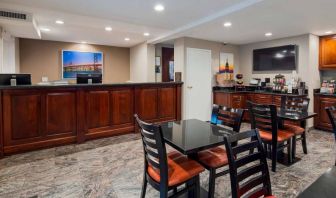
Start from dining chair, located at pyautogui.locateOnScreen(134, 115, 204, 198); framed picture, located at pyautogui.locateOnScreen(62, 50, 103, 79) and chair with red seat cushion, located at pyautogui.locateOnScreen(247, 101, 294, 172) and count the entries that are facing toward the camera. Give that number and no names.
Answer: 1

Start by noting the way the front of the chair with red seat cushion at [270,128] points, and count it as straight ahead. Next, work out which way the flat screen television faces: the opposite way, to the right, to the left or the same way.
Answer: the opposite way

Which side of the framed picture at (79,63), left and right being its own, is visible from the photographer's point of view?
front

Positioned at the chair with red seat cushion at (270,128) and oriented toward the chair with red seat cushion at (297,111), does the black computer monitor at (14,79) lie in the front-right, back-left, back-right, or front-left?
back-left

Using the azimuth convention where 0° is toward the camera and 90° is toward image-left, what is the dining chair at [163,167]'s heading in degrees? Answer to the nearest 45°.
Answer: approximately 225°

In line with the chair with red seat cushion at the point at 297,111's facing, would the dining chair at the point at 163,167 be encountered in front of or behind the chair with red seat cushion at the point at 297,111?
in front

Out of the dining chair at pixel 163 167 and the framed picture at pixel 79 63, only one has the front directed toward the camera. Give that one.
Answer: the framed picture

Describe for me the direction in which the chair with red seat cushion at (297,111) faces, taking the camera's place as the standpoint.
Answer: facing the viewer and to the left of the viewer

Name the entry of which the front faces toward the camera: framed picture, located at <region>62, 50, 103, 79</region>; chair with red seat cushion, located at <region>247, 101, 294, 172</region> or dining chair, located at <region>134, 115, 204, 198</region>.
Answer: the framed picture

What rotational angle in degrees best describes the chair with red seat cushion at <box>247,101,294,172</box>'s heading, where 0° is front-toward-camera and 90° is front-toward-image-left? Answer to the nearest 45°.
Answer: approximately 225°

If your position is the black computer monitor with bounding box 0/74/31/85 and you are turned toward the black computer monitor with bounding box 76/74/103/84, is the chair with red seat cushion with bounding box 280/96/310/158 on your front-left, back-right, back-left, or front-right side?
front-right

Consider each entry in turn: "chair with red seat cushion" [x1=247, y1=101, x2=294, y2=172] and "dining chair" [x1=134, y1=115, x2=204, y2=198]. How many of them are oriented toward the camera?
0

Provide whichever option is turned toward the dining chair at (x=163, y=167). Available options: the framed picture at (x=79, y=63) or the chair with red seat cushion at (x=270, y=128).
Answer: the framed picture
